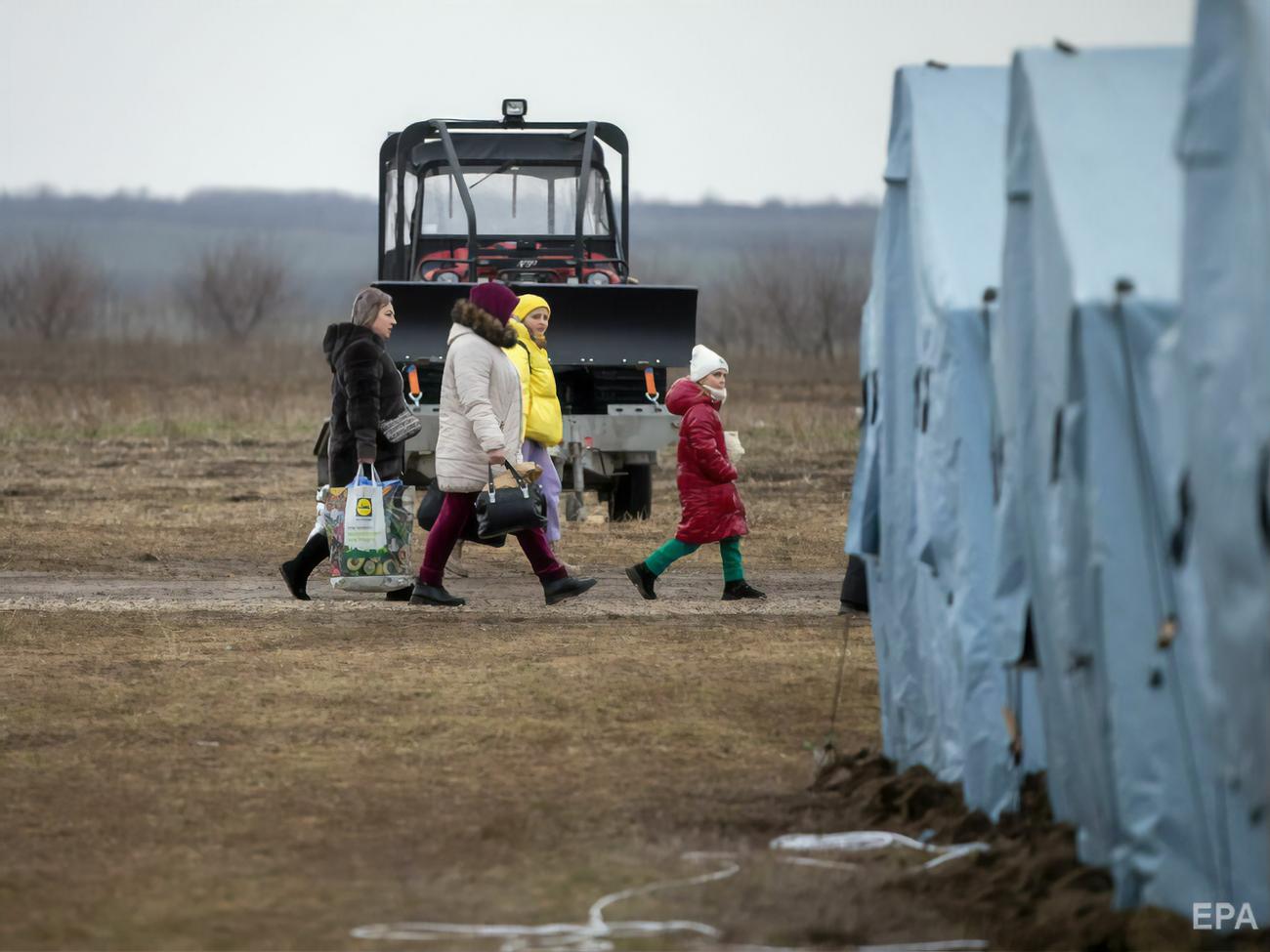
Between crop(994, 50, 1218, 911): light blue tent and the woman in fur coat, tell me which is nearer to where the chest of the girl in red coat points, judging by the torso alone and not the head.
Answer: the light blue tent

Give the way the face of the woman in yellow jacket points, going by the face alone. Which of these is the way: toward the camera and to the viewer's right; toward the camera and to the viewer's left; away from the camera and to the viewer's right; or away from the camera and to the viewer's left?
toward the camera and to the viewer's right

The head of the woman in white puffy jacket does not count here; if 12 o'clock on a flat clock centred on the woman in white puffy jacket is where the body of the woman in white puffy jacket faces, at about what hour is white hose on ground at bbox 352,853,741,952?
The white hose on ground is roughly at 3 o'clock from the woman in white puffy jacket.

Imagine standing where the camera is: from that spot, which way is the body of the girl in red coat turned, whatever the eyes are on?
to the viewer's right

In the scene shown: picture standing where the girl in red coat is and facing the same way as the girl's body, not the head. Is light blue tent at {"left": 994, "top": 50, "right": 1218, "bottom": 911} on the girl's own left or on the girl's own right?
on the girl's own right

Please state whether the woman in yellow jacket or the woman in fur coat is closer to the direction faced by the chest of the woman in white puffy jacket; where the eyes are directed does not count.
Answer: the woman in yellow jacket

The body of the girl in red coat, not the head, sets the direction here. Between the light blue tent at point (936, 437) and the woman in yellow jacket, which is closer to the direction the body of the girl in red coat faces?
the light blue tent

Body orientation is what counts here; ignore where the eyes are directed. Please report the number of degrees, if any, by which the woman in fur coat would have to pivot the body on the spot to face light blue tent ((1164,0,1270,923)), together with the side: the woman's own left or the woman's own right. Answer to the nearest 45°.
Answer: approximately 90° to the woman's own right

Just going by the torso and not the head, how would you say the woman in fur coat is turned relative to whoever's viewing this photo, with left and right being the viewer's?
facing to the right of the viewer

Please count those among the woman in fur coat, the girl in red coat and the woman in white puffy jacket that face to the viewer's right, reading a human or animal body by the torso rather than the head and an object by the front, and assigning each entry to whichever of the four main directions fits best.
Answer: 3

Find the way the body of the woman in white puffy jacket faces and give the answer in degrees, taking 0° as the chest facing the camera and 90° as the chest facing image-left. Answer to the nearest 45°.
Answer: approximately 270°

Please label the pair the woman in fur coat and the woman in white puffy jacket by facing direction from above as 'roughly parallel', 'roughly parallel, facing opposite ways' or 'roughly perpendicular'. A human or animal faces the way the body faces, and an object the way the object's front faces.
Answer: roughly parallel

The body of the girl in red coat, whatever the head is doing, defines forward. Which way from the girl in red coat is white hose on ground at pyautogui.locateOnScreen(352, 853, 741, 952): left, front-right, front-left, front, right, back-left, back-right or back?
right

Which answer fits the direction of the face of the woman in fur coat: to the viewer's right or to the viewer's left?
to the viewer's right
